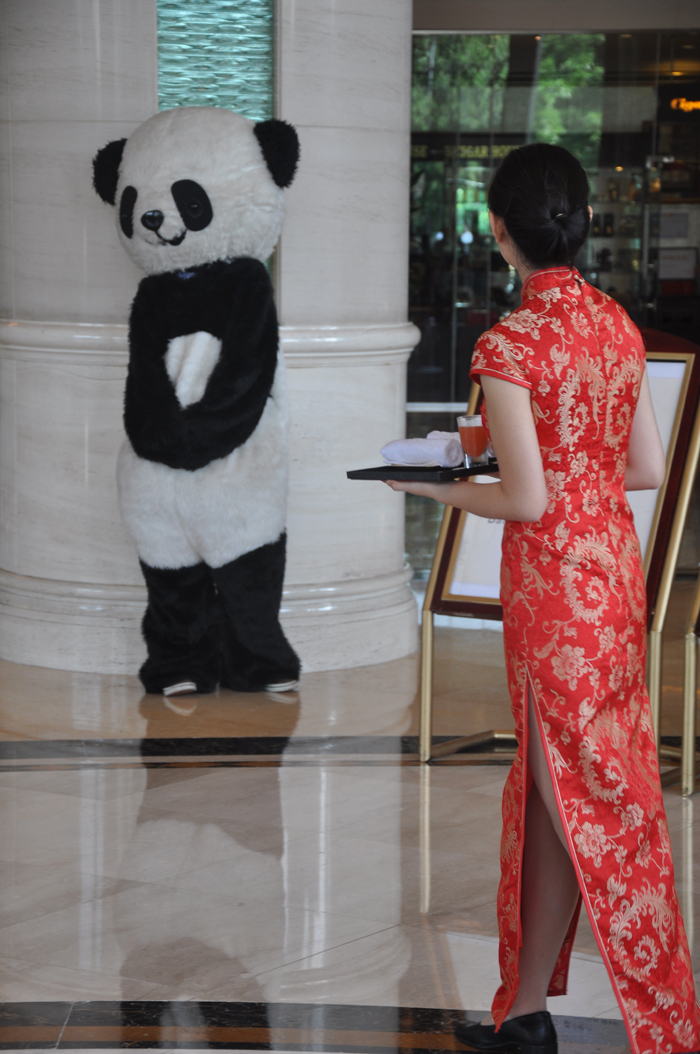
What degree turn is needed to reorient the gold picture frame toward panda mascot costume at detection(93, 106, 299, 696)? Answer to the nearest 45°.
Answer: approximately 90° to its right

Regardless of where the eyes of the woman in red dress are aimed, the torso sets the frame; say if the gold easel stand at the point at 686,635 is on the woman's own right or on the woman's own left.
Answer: on the woman's own right

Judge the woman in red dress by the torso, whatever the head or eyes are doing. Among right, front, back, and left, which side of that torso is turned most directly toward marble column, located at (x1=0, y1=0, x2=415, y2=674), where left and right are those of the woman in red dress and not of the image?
front

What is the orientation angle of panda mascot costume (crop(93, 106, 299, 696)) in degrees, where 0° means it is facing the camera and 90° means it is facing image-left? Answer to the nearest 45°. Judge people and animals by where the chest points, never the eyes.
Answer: approximately 45°

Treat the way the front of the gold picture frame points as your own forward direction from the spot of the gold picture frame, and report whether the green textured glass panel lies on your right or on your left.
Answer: on your right

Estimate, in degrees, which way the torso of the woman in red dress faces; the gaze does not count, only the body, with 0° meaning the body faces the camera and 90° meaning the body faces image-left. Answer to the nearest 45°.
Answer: approximately 135°

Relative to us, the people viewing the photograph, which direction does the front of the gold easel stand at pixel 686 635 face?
facing the viewer and to the left of the viewer

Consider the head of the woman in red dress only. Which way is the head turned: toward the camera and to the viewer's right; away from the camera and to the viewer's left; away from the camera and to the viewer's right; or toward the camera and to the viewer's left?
away from the camera and to the viewer's left

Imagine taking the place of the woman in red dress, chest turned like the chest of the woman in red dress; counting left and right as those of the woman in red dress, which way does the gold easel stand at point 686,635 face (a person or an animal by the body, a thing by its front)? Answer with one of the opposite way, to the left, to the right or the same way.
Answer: to the left

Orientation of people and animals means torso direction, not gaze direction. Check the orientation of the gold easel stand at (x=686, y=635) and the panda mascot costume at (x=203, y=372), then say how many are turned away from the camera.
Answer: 0

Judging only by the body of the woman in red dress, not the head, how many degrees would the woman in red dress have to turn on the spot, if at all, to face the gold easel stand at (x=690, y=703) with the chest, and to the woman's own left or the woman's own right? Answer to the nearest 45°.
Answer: approximately 45° to the woman's own right

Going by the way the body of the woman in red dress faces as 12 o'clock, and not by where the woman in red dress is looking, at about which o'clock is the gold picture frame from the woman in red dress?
The gold picture frame is roughly at 2 o'clock from the woman in red dress.

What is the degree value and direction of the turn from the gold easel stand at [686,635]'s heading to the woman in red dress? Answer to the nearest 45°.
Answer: approximately 45° to its left

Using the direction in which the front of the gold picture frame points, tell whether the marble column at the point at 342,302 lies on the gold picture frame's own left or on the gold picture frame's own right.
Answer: on the gold picture frame's own right

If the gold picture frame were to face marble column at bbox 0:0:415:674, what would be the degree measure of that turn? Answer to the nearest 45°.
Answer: approximately 90° to its right
